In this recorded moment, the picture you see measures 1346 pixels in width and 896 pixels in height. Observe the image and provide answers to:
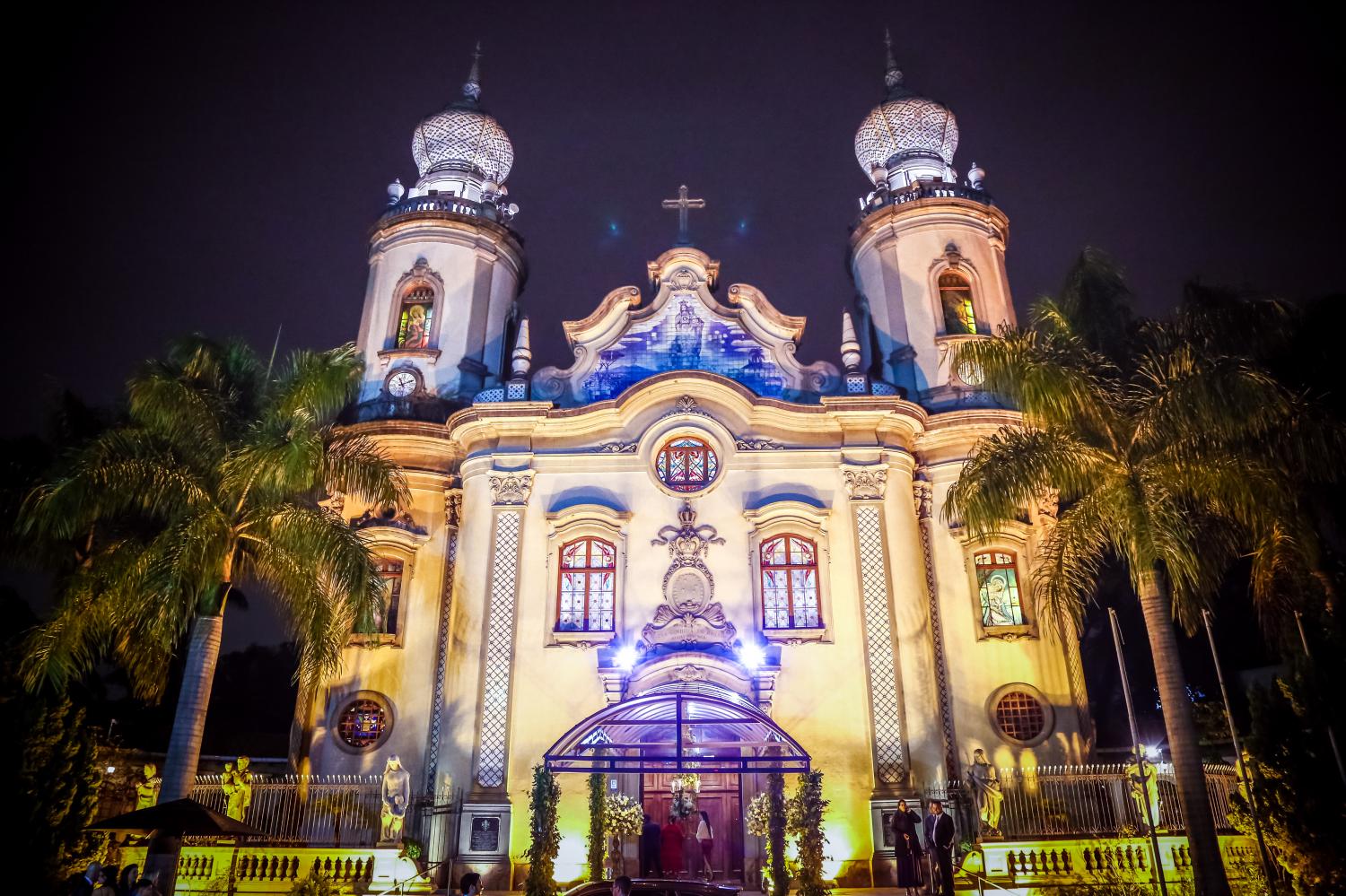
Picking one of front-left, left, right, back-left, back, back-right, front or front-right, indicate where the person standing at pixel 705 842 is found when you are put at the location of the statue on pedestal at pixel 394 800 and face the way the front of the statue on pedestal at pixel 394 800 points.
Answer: left

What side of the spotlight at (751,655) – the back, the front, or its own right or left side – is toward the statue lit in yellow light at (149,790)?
right

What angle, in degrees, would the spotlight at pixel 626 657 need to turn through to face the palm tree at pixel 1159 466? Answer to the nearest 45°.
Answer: approximately 45° to its left

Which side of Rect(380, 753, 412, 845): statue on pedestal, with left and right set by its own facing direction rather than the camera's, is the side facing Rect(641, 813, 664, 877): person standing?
left

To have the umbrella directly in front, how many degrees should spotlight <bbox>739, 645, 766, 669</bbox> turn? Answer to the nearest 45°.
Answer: approximately 45° to its right

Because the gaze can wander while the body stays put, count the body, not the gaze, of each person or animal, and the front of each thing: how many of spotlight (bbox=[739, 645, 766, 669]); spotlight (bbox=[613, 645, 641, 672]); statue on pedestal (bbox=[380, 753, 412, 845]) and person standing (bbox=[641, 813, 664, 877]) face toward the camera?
3

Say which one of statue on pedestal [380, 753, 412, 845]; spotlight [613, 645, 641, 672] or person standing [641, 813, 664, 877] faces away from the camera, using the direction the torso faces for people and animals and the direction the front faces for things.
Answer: the person standing

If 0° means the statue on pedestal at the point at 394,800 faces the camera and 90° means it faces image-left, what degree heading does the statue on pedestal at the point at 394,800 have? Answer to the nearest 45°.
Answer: approximately 0°

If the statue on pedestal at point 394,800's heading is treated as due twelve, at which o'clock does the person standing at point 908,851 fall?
The person standing is roughly at 10 o'clock from the statue on pedestal.

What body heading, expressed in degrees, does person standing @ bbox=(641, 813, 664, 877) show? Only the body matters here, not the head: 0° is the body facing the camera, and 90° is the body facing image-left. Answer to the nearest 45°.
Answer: approximately 180°

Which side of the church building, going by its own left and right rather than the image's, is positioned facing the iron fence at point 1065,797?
left

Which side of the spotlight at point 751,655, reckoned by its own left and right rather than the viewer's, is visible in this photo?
front

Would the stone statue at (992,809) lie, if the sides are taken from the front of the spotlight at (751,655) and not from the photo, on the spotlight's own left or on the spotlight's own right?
on the spotlight's own left

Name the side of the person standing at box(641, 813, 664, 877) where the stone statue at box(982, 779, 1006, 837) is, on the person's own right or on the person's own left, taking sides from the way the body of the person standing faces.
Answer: on the person's own right
